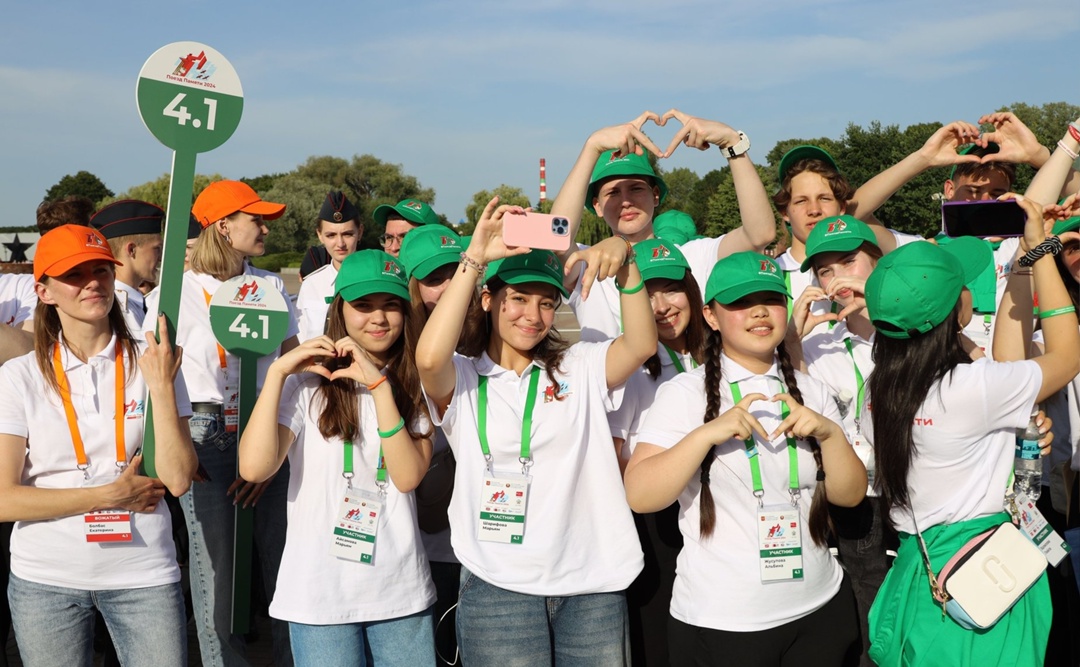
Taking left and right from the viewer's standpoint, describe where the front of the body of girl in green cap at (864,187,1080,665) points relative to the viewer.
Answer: facing away from the viewer and to the right of the viewer

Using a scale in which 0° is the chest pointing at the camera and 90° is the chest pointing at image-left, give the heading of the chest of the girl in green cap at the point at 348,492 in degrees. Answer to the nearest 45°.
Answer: approximately 0°

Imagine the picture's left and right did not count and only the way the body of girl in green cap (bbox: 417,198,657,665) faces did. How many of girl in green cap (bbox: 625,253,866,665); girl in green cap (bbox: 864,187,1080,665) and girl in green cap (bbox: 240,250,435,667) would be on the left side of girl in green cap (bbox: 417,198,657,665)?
2

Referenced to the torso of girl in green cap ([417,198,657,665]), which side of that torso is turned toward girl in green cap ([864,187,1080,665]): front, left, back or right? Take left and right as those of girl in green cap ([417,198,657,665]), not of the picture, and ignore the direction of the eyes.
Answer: left

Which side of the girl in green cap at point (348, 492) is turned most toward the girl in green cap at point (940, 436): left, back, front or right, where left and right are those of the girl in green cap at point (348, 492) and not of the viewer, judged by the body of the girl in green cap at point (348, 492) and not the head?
left

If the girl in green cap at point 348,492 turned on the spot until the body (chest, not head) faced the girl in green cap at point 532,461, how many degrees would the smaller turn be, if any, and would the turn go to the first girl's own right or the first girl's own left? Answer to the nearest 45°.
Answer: approximately 45° to the first girl's own left

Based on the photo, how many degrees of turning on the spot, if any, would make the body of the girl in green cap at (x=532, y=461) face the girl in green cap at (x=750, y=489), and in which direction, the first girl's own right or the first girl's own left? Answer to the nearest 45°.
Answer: approximately 90° to the first girl's own left

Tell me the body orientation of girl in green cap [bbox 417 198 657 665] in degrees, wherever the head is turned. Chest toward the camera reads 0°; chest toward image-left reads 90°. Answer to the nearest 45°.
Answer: approximately 0°

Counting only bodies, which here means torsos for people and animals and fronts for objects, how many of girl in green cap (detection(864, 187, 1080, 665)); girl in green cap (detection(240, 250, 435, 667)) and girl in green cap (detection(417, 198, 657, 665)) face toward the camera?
2
